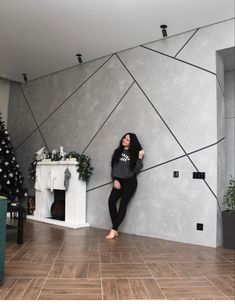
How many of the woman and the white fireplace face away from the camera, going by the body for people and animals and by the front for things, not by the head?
0

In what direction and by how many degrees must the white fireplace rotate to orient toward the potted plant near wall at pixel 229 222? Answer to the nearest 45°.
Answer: approximately 90° to its left

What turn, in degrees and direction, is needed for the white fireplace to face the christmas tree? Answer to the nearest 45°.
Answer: approximately 90° to its right

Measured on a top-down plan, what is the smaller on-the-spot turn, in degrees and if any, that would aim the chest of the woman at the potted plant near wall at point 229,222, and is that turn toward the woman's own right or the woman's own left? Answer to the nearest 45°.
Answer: approximately 90° to the woman's own left

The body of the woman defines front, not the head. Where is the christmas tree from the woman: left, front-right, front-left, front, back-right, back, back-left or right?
right

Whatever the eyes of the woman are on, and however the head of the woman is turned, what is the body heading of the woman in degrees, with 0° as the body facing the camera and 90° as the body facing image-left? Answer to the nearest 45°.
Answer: approximately 45°

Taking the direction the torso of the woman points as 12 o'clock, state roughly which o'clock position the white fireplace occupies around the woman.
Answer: The white fireplace is roughly at 3 o'clock from the woman.

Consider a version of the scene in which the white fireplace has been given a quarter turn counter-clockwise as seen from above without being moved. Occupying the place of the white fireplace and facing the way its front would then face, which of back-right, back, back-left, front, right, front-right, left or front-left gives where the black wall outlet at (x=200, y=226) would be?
front

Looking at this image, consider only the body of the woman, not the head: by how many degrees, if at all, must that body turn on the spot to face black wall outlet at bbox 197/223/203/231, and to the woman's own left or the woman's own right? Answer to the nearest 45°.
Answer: approximately 90° to the woman's own left

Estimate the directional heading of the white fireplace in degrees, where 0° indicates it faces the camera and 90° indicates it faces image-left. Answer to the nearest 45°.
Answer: approximately 45°

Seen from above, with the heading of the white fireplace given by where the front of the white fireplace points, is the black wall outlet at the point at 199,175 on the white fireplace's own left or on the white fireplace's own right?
on the white fireplace's own left

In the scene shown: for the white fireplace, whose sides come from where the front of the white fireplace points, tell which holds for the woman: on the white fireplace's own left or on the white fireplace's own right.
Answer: on the white fireplace's own left
